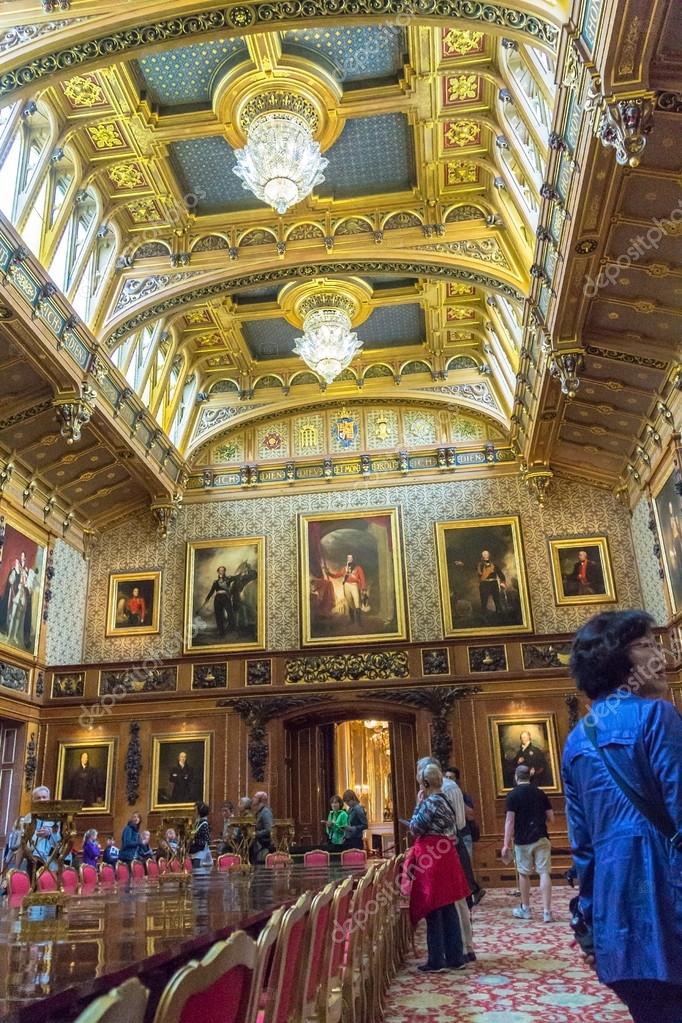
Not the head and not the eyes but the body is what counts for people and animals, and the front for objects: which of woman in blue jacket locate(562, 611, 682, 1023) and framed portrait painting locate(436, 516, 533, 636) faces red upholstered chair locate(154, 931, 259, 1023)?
the framed portrait painting

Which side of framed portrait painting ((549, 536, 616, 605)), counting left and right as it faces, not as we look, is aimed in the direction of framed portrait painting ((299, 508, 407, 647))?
right

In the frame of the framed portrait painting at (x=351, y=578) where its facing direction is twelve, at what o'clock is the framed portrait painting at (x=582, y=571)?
the framed portrait painting at (x=582, y=571) is roughly at 9 o'clock from the framed portrait painting at (x=351, y=578).

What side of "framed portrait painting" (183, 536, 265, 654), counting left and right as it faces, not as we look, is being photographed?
front

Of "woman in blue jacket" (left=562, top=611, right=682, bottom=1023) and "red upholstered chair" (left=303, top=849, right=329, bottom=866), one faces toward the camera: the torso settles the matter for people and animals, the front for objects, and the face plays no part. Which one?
the red upholstered chair

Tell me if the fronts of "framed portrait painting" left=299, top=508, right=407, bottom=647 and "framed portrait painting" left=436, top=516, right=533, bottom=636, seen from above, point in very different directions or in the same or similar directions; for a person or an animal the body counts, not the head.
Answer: same or similar directions

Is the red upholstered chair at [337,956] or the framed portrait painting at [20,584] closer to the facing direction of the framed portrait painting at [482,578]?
the red upholstered chair

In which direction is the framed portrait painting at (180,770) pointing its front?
toward the camera

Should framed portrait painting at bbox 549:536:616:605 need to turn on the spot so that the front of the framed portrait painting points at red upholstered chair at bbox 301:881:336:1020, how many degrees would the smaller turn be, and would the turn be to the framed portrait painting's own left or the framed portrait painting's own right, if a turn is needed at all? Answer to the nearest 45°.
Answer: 0° — it already faces it

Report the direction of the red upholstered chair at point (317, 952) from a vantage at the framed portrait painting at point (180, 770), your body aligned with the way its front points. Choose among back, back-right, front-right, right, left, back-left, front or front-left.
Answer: front

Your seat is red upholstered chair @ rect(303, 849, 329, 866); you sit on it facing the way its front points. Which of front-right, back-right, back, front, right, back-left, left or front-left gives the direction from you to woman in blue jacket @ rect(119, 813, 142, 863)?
back-right

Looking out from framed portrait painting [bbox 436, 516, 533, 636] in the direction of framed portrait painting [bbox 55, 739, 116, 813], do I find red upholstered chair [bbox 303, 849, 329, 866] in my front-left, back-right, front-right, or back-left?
front-left

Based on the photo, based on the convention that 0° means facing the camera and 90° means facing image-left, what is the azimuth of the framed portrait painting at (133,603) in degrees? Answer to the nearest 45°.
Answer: approximately 0°

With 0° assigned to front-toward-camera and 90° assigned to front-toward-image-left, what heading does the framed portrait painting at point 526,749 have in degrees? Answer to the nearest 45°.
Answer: approximately 0°

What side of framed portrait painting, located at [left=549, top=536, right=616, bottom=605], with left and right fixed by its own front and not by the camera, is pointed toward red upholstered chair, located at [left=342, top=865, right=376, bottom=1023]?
front

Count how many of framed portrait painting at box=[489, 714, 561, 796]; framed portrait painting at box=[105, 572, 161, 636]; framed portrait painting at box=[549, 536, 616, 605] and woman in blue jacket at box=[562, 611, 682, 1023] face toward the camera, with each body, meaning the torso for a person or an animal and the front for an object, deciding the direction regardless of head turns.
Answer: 3

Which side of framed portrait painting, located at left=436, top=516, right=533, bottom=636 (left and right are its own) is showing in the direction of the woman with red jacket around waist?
front
